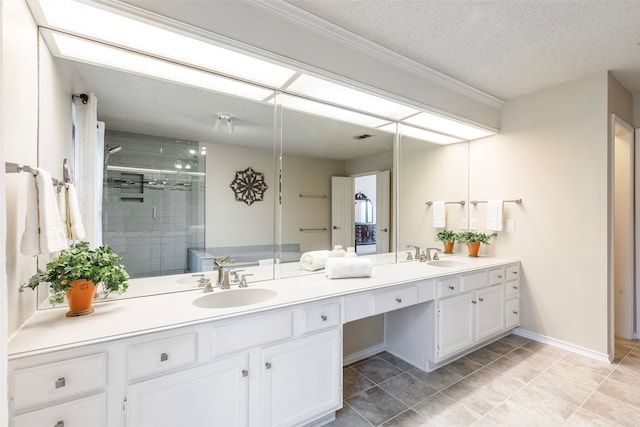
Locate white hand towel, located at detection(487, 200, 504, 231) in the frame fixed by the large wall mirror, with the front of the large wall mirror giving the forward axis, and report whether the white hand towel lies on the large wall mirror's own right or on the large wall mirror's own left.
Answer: on the large wall mirror's own left

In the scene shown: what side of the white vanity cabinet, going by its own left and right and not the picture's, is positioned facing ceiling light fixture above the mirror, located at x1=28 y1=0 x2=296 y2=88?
right

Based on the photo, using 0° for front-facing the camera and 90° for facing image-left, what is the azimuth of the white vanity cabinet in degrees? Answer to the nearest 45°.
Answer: approximately 315°

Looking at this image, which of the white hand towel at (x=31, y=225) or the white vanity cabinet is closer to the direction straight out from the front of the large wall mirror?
the white vanity cabinet

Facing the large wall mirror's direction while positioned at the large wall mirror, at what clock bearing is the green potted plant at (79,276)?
The green potted plant is roughly at 3 o'clock from the large wall mirror.

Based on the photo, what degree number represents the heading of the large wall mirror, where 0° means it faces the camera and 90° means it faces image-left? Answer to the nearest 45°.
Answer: approximately 315°

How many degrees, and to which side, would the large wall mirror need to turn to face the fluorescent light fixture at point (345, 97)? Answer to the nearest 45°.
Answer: approximately 45° to its left

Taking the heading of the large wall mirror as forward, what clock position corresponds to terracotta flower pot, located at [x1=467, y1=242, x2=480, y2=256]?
The terracotta flower pot is roughly at 10 o'clock from the large wall mirror.
